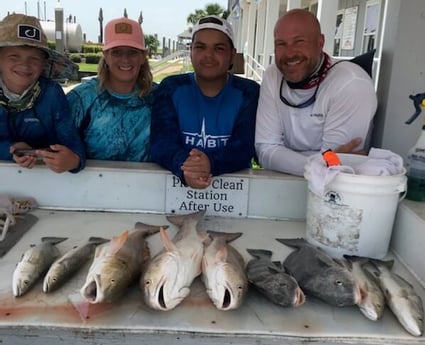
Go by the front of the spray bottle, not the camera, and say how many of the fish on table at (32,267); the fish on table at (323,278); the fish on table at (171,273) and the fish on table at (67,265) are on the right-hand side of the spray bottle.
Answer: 0

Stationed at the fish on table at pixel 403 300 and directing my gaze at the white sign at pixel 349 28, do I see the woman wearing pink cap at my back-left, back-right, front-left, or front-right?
front-left

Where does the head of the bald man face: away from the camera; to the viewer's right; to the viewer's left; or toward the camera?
toward the camera

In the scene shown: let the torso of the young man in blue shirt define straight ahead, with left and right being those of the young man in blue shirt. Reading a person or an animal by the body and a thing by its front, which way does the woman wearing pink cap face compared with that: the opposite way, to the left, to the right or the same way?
the same way

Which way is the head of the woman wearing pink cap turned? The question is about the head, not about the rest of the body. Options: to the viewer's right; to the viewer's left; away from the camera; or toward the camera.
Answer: toward the camera

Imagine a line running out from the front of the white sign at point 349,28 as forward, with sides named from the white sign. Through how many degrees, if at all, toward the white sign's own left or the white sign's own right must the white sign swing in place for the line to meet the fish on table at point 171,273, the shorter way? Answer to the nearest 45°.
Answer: approximately 45° to the white sign's own left

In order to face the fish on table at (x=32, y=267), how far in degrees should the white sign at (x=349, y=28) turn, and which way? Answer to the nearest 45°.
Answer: approximately 45° to its left

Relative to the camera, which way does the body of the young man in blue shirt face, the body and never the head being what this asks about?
toward the camera

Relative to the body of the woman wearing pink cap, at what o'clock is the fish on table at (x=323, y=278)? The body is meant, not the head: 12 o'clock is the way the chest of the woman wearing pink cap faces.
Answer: The fish on table is roughly at 11 o'clock from the woman wearing pink cap.

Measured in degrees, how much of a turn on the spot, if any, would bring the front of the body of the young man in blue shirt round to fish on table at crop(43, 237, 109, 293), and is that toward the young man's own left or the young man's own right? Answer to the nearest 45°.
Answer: approximately 45° to the young man's own right

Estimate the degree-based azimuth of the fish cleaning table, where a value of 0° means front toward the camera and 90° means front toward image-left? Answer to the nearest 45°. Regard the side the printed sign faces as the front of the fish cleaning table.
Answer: approximately 0°

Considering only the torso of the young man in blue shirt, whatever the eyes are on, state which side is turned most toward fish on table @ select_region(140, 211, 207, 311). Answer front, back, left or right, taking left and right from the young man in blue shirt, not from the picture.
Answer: front

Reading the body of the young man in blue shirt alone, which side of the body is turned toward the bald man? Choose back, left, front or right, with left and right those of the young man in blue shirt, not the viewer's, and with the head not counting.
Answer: left

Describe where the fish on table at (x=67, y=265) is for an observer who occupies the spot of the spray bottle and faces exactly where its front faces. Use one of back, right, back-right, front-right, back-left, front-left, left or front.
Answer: front-left

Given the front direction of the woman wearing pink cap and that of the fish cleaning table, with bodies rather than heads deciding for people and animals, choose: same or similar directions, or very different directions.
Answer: same or similar directions

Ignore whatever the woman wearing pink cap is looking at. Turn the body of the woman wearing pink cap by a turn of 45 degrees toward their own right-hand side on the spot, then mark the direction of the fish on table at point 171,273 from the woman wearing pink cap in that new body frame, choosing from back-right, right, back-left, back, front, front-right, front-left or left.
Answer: front-left

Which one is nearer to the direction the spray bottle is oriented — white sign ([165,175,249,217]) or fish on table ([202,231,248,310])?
the white sign
